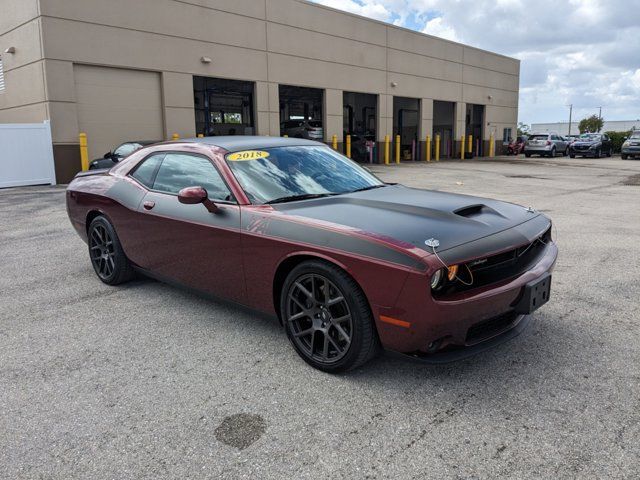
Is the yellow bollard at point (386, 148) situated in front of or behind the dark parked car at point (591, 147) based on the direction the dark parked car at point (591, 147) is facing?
in front

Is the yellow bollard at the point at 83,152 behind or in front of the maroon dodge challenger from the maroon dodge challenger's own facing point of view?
behind

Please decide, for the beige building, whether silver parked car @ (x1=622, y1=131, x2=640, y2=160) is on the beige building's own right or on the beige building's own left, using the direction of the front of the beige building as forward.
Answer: on the beige building's own left

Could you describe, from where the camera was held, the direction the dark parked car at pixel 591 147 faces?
facing the viewer and to the left of the viewer

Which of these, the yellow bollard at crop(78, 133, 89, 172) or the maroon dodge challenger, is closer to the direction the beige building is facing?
the maroon dodge challenger

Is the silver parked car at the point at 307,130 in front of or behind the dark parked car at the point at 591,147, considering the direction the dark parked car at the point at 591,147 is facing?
in front

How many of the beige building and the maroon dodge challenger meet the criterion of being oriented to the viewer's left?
0

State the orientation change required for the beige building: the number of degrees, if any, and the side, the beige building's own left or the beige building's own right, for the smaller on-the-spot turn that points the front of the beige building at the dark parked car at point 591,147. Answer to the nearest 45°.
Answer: approximately 90° to the beige building's own left

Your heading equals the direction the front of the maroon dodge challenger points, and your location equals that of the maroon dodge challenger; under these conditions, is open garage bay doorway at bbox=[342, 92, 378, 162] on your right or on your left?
on your left

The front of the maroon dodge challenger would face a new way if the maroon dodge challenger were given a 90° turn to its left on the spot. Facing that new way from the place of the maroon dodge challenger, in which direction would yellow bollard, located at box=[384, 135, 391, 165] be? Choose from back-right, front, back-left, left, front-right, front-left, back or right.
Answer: front-left

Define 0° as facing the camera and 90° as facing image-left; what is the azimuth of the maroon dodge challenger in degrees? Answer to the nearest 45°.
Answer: approximately 315°

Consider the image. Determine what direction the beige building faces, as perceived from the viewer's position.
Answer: facing the viewer and to the right of the viewer

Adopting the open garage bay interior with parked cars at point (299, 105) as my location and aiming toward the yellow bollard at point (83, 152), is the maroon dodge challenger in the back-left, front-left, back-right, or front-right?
front-left

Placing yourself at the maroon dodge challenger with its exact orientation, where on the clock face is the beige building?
The beige building is roughly at 7 o'clock from the maroon dodge challenger.

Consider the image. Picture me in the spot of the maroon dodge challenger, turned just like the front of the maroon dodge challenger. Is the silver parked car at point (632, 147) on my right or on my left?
on my left

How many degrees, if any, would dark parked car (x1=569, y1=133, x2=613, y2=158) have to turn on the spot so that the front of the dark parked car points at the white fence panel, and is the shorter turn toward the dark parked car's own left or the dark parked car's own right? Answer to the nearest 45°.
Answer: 0° — it already faces it
